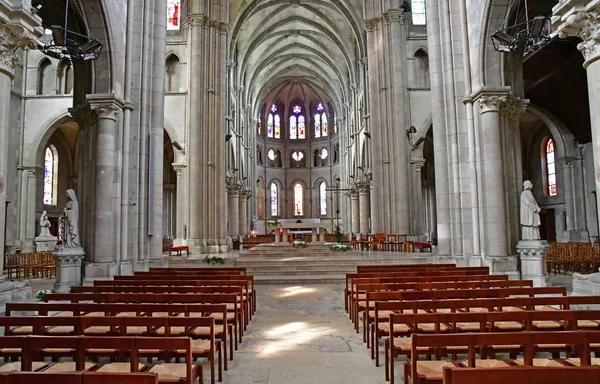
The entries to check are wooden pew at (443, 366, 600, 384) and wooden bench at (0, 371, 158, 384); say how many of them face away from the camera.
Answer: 2

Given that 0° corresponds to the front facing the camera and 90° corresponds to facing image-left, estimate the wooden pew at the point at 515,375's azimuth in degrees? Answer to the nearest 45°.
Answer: approximately 180°

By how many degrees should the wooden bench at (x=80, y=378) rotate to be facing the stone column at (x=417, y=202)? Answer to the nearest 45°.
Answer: approximately 45° to its right

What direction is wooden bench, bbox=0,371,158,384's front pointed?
away from the camera

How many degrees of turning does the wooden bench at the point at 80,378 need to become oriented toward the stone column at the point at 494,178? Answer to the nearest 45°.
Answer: approximately 45° to its right

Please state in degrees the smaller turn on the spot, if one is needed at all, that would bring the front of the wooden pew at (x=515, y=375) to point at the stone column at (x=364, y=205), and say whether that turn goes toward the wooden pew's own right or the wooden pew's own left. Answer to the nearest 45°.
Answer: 0° — it already faces it
